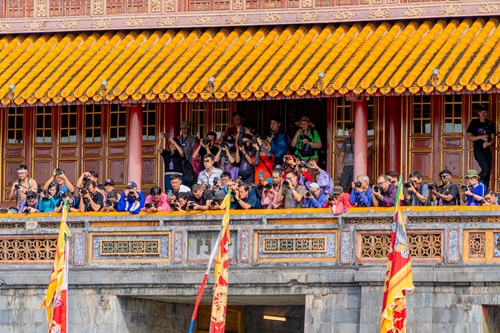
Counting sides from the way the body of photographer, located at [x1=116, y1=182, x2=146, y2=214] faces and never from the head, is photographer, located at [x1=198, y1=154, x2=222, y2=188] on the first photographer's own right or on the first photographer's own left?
on the first photographer's own left

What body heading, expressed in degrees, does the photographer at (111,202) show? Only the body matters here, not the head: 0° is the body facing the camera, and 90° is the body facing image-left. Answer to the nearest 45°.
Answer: approximately 45°

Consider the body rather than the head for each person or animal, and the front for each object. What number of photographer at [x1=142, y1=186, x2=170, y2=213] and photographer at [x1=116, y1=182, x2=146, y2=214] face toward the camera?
2

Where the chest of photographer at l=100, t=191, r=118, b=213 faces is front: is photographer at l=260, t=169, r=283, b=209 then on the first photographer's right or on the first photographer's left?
on the first photographer's left

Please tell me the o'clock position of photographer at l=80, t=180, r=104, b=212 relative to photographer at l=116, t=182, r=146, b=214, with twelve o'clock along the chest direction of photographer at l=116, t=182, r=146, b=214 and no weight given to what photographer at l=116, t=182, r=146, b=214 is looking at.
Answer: photographer at l=80, t=180, r=104, b=212 is roughly at 4 o'clock from photographer at l=116, t=182, r=146, b=214.

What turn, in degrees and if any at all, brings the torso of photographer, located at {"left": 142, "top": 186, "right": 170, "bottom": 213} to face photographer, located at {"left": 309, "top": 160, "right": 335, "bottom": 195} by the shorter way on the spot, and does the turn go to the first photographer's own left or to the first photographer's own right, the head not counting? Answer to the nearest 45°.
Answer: approximately 90° to the first photographer's own left
